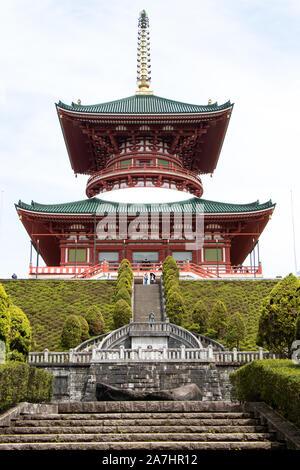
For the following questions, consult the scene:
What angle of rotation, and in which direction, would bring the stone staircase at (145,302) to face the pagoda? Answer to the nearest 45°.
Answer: approximately 180°

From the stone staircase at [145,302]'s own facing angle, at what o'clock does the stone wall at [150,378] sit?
The stone wall is roughly at 12 o'clock from the stone staircase.

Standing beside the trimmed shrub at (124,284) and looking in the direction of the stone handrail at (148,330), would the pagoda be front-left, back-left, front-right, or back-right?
back-left

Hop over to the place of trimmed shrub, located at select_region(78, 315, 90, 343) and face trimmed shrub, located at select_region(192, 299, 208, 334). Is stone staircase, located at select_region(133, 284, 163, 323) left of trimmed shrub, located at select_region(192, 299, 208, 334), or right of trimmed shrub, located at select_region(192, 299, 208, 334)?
left

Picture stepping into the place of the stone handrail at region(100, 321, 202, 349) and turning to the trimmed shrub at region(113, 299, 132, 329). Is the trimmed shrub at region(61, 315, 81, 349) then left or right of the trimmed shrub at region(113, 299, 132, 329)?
left

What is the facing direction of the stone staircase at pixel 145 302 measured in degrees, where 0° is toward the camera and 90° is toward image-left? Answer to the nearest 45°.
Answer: approximately 0°

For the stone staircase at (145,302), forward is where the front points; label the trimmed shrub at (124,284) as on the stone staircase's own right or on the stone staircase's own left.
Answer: on the stone staircase's own right

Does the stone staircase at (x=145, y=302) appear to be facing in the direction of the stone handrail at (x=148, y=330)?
yes

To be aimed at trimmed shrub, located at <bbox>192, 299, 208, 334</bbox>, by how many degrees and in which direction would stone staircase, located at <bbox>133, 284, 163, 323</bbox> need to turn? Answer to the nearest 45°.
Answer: approximately 45° to its left
